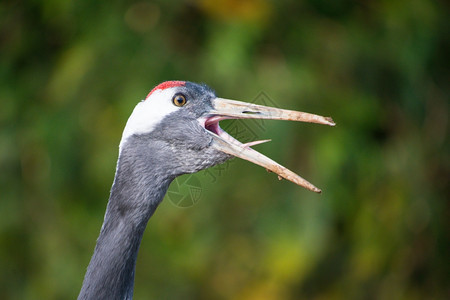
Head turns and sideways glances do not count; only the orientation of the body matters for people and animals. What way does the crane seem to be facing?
to the viewer's right
